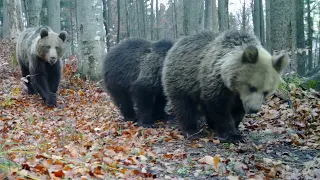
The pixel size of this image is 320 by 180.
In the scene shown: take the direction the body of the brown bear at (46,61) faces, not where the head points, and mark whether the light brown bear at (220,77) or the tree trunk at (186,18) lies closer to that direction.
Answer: the light brown bear

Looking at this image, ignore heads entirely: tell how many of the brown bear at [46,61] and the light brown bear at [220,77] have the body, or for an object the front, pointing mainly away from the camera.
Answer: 0

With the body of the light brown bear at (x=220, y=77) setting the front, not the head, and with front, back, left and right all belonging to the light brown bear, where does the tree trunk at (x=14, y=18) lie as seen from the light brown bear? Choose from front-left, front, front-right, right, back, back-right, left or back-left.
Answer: back

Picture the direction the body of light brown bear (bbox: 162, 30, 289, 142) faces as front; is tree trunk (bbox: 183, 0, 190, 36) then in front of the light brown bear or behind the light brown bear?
behind

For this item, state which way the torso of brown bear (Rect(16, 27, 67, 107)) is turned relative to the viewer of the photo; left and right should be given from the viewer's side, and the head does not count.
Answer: facing the viewer and to the right of the viewer

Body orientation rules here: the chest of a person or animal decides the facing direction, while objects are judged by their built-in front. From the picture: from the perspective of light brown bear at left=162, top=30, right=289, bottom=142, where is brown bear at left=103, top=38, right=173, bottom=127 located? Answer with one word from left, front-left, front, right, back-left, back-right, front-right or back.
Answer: back

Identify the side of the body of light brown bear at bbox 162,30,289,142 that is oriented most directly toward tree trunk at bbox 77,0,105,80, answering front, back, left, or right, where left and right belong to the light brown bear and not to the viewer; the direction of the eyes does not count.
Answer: back

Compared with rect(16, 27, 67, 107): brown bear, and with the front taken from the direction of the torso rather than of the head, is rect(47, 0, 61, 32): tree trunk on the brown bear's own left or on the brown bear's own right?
on the brown bear's own left

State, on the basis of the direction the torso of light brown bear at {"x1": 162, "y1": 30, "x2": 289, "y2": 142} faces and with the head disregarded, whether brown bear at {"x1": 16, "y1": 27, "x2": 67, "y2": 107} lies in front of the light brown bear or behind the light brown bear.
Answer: behind

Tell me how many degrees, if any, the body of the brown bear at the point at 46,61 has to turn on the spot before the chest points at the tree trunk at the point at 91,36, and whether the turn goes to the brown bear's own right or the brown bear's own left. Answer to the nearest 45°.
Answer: approximately 90° to the brown bear's own left
